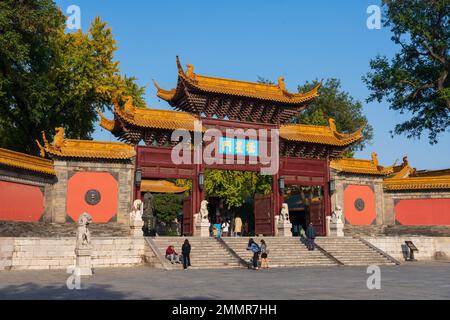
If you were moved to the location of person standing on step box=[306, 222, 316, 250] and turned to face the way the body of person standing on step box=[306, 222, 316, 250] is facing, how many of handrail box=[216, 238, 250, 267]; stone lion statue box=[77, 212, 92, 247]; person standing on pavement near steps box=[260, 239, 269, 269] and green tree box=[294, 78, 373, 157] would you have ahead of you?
1

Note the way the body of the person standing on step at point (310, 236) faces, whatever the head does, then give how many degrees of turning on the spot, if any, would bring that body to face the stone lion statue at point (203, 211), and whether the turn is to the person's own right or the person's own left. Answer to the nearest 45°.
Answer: approximately 90° to the person's own left

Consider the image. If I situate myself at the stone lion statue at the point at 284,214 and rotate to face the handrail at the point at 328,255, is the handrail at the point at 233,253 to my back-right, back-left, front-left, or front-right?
front-right

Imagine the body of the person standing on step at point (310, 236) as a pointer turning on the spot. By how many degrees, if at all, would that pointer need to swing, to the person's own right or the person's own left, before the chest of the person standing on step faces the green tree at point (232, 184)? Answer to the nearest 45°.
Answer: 0° — they already face it

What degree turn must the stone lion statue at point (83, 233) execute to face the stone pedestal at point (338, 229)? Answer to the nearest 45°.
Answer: approximately 90° to its left

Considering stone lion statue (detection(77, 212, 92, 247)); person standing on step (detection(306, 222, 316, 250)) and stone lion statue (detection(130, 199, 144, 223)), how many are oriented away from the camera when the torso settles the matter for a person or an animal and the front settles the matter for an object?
1

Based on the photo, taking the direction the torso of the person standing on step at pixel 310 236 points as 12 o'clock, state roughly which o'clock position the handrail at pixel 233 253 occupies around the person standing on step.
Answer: The handrail is roughly at 8 o'clock from the person standing on step.

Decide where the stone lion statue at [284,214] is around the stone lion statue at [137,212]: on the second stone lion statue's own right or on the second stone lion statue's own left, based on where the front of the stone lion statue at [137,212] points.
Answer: on the second stone lion statue's own left

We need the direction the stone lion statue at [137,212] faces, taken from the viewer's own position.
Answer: facing the viewer and to the right of the viewer

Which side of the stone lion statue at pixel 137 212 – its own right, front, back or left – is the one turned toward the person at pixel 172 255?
front

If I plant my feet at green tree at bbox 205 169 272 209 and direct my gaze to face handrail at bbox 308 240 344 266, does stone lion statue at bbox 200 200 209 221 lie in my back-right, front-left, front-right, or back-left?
front-right

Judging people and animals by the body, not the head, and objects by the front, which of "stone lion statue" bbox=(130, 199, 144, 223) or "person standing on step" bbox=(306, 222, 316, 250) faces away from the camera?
the person standing on step

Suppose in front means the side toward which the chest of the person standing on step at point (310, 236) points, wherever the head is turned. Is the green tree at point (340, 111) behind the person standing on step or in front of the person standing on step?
in front

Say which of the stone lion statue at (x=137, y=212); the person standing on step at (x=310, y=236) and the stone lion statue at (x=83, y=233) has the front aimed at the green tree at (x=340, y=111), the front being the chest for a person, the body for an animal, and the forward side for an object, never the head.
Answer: the person standing on step

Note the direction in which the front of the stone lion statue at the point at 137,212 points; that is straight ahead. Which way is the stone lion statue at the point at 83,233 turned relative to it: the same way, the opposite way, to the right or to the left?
the same way

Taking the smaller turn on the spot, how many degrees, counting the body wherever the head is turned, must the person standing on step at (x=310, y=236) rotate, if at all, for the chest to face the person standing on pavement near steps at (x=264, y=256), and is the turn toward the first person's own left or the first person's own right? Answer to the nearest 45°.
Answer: approximately 135° to the first person's own left

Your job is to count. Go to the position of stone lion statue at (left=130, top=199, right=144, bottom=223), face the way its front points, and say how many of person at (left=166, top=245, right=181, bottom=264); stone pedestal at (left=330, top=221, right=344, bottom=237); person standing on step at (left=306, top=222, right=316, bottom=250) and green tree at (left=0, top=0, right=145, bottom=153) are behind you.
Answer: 1

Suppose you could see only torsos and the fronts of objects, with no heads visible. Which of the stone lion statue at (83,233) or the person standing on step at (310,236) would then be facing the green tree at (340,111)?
the person standing on step
